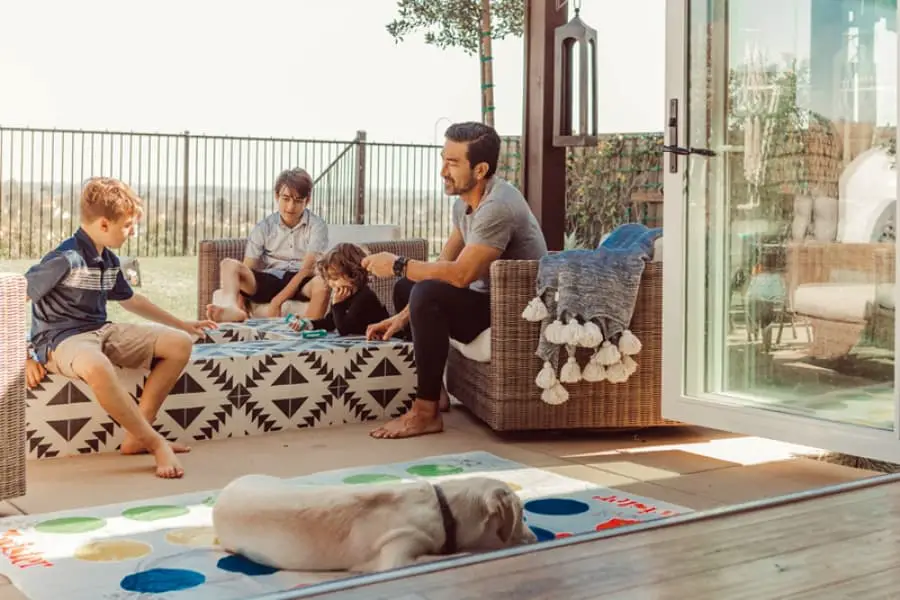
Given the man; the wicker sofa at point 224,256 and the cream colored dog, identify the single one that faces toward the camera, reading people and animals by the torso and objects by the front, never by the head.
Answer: the wicker sofa

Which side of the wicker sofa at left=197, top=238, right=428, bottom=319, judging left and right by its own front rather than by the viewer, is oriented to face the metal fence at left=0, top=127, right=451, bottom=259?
back

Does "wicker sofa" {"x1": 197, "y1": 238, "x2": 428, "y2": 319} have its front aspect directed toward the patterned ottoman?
yes

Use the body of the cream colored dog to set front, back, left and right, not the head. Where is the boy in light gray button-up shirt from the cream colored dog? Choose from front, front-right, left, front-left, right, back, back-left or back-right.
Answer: left

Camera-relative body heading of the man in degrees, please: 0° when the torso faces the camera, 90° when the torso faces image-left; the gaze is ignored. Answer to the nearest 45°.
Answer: approximately 90°

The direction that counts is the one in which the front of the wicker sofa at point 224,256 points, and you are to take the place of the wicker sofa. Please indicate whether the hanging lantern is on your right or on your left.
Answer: on your left

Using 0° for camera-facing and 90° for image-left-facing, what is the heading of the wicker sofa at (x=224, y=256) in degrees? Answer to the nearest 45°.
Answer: approximately 0°

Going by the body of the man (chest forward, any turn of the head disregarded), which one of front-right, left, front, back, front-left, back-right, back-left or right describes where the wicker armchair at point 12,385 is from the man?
front-left

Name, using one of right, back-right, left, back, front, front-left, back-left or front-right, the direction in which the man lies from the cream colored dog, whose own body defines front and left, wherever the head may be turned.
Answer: left

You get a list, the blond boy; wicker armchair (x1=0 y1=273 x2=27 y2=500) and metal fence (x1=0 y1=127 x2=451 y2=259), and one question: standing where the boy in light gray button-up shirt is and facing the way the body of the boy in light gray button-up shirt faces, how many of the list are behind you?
1

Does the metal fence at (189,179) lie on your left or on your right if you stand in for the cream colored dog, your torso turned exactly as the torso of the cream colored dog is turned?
on your left

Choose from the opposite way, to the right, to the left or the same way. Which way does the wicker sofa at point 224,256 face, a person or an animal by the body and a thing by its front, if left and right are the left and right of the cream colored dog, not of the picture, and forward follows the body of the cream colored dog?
to the right

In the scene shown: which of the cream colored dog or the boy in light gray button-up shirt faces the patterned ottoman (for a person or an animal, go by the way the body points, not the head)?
the boy in light gray button-up shirt

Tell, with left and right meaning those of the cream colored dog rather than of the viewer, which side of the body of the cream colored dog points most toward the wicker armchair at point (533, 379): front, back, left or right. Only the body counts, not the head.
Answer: left

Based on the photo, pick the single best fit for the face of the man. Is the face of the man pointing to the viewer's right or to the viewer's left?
to the viewer's left
